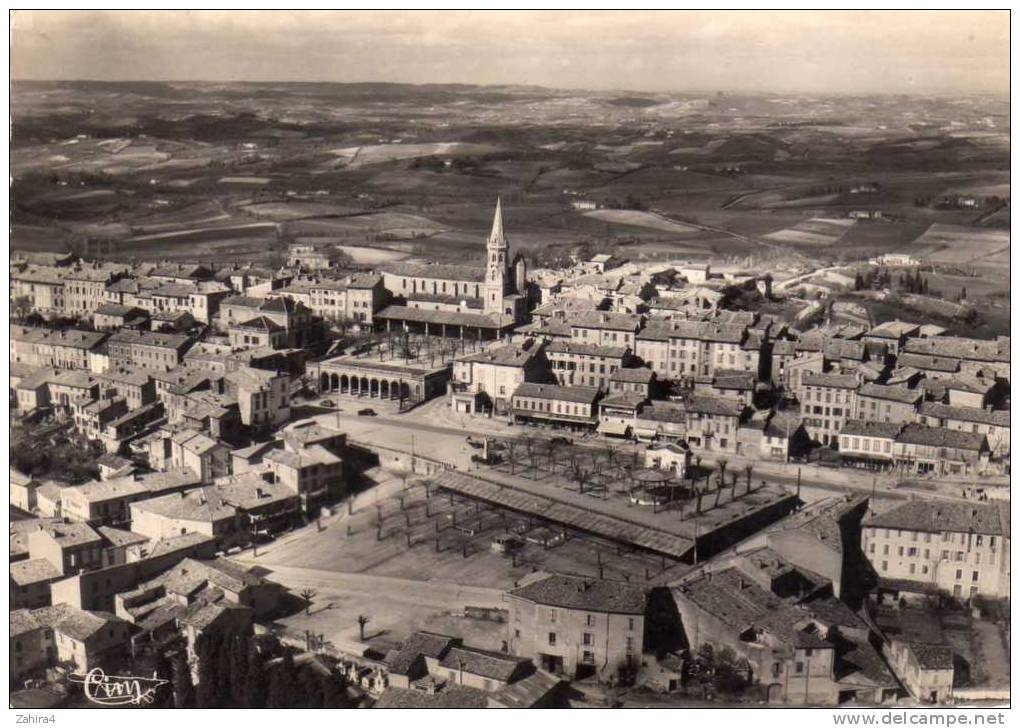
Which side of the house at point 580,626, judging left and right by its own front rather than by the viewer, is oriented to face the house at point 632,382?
back

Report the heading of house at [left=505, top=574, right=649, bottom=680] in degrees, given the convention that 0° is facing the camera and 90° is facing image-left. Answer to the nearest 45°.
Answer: approximately 0°

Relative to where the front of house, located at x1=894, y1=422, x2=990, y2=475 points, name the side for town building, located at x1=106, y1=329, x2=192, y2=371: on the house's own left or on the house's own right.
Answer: on the house's own right

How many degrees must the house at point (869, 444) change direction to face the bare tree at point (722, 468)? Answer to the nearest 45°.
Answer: approximately 45° to its right

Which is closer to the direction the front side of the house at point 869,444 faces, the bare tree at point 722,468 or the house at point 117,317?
the bare tree

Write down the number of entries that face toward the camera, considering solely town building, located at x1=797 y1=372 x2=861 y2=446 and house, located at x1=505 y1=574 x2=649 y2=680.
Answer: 2

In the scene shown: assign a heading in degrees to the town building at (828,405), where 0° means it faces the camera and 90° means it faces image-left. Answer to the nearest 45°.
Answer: approximately 0°
